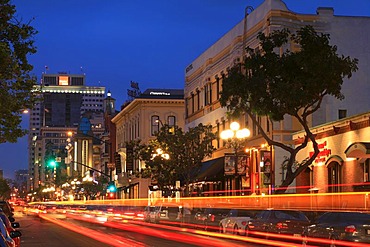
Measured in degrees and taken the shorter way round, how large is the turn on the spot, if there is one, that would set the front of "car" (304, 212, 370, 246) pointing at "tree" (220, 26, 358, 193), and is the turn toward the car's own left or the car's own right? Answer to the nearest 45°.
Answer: approximately 45° to the car's own right

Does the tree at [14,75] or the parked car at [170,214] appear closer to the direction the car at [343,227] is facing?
the parked car

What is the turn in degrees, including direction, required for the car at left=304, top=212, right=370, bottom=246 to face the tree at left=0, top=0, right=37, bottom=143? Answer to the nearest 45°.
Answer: approximately 45° to its left

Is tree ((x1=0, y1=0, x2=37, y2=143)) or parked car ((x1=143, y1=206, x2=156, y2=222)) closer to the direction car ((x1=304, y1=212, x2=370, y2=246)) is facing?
the parked car

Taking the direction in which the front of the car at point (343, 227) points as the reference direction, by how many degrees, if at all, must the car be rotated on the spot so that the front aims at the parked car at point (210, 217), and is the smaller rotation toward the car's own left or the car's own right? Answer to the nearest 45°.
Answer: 0° — it already faces it

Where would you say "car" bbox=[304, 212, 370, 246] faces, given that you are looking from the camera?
facing away from the viewer and to the left of the viewer

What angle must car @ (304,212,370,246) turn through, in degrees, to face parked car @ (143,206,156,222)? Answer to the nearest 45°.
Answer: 0° — it already faces it

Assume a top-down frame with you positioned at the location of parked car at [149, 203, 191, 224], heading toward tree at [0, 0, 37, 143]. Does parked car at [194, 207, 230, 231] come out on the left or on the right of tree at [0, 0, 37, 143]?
left
